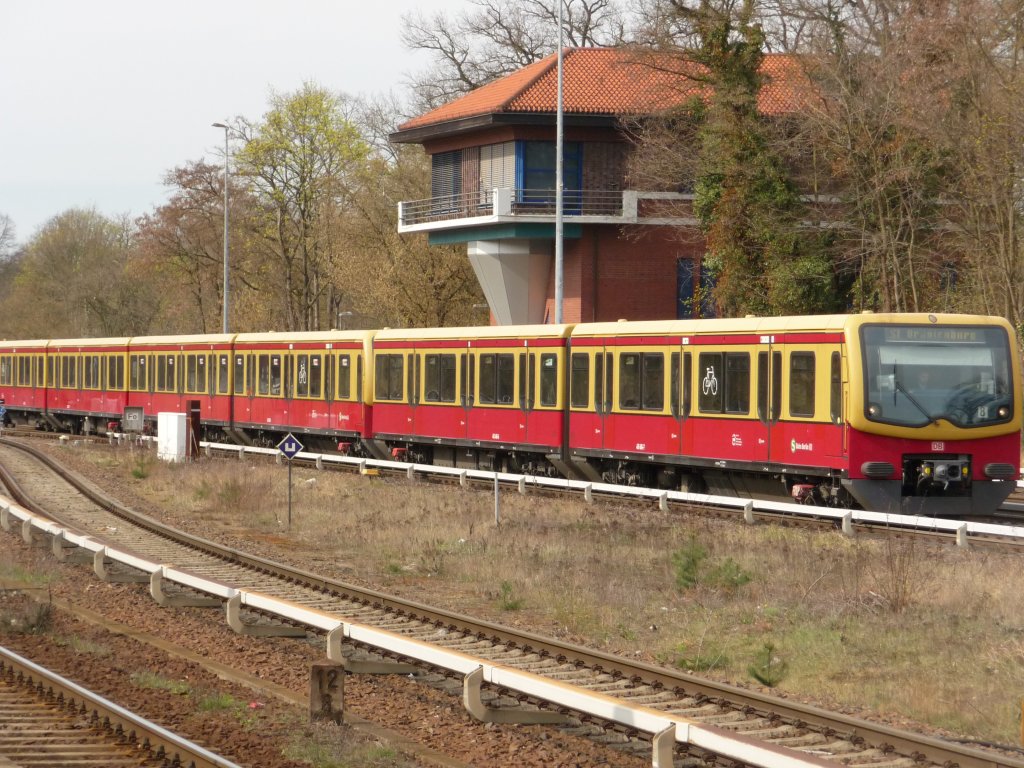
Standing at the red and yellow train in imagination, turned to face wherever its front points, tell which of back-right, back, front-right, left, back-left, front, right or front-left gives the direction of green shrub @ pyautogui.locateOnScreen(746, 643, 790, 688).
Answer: front-right

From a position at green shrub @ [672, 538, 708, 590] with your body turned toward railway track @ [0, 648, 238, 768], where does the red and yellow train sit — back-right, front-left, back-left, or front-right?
back-right

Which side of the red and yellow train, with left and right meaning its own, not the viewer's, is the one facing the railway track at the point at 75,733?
right

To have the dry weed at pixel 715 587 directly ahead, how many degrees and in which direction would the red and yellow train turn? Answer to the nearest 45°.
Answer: approximately 45° to its right

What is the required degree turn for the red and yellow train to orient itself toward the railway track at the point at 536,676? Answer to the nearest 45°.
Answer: approximately 45° to its right

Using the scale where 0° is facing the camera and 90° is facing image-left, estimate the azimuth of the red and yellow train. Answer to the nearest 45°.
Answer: approximately 315°
